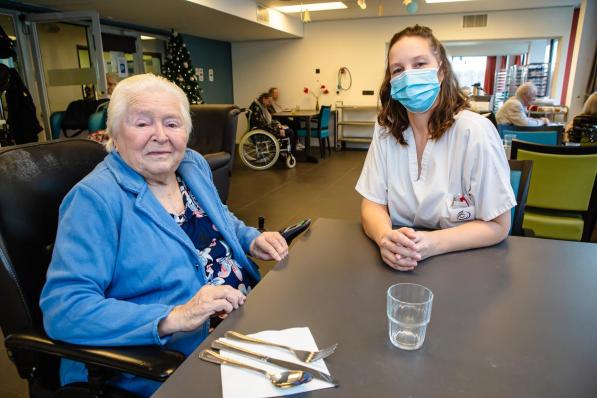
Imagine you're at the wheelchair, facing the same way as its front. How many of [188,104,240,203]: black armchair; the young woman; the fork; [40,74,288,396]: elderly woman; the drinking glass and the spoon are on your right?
6

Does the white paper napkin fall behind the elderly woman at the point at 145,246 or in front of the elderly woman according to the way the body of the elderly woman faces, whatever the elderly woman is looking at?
in front

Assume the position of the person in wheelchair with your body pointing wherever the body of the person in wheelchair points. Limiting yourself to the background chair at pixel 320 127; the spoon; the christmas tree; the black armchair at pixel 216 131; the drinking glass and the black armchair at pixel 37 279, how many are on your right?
4

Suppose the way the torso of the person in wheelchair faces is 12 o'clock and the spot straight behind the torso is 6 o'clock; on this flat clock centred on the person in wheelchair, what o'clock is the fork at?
The fork is roughly at 3 o'clock from the person in wheelchair.

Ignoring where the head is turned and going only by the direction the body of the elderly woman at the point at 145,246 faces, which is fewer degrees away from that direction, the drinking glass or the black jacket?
the drinking glass

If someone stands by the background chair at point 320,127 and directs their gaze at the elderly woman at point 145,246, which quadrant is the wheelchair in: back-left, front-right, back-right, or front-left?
front-right

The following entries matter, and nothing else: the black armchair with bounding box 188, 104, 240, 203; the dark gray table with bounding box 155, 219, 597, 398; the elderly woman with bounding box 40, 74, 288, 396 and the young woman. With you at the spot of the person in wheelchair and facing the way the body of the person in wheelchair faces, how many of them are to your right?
4

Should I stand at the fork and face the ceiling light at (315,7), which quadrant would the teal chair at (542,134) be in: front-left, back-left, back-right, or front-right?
front-right

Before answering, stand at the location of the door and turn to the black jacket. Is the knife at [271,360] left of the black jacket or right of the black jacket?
left

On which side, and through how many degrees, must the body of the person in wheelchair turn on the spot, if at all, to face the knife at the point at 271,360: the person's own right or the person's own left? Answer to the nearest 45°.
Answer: approximately 90° to the person's own right

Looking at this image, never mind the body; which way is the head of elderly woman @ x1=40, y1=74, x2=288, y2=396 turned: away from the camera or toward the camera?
toward the camera

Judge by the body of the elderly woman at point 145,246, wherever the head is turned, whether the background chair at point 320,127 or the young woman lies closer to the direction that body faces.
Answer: the young woman

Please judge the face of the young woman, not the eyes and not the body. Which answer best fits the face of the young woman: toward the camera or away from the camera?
toward the camera

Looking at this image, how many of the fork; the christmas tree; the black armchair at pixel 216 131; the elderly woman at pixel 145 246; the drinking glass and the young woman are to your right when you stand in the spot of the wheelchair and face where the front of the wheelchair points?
5

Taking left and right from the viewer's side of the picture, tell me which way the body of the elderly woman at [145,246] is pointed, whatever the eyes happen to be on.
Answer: facing the viewer and to the right of the viewer

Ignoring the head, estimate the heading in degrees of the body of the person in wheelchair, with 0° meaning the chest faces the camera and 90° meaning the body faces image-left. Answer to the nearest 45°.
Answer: approximately 270°

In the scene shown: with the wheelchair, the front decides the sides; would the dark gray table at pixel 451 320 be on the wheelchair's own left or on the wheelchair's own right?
on the wheelchair's own right

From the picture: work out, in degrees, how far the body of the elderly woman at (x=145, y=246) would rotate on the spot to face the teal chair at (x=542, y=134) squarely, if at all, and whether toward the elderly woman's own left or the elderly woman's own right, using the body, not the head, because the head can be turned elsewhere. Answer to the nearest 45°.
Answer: approximately 90° to the elderly woman's own left

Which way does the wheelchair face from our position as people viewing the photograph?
facing to the right of the viewer

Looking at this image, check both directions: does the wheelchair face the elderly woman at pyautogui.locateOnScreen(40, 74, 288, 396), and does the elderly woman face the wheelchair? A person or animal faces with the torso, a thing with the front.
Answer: no

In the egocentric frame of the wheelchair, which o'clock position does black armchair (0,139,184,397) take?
The black armchair is roughly at 3 o'clock from the wheelchair.
